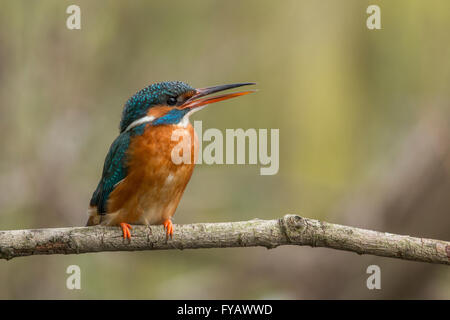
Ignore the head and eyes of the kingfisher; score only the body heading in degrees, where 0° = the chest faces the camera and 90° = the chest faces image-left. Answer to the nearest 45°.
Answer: approximately 315°
